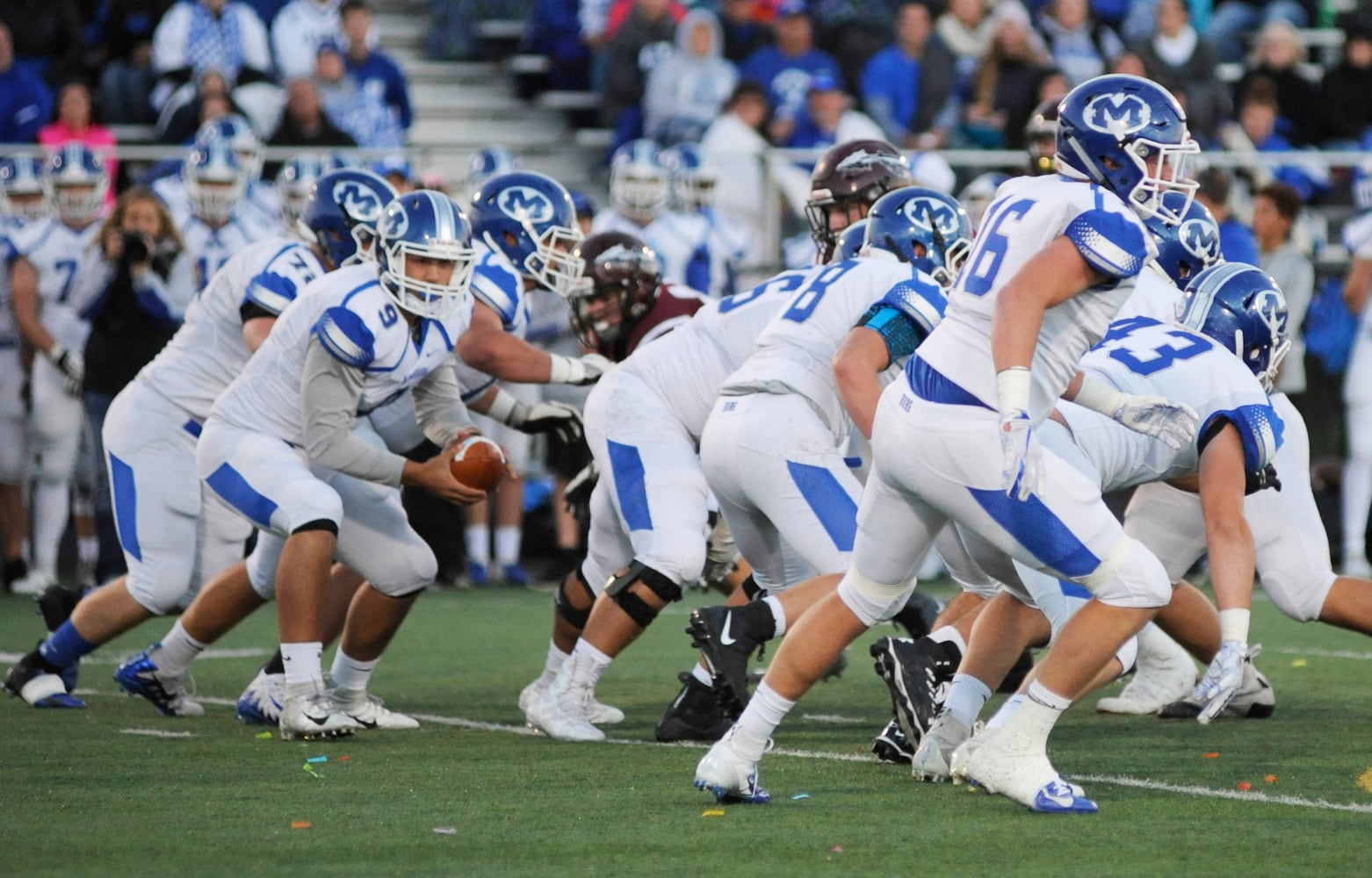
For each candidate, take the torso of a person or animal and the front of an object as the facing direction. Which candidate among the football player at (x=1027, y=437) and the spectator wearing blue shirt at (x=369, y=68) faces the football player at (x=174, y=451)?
the spectator wearing blue shirt

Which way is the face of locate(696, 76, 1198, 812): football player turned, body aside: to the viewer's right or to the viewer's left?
to the viewer's right

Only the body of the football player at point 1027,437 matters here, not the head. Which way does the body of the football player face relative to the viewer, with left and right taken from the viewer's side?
facing to the right of the viewer

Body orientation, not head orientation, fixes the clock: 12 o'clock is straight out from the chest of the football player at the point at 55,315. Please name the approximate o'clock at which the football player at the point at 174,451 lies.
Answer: the football player at the point at 174,451 is roughly at 12 o'clock from the football player at the point at 55,315.

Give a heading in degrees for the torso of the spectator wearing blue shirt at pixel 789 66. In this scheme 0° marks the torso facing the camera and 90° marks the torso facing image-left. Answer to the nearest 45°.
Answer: approximately 0°

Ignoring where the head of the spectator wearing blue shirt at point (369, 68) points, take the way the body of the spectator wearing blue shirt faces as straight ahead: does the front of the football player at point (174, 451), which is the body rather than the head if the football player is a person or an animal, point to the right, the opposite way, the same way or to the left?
to the left

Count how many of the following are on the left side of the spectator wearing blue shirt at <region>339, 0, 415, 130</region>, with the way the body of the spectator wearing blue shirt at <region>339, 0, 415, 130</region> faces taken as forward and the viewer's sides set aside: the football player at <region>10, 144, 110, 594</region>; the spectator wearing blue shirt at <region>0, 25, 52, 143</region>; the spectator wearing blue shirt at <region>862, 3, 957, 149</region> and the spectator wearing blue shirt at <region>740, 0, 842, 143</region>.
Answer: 2

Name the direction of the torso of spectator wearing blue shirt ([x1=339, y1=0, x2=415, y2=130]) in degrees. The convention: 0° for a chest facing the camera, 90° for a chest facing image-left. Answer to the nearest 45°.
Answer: approximately 0°

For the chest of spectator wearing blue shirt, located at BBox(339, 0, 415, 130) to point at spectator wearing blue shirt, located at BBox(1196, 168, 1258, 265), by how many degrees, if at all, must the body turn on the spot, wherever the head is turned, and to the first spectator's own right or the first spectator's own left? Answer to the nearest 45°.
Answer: approximately 45° to the first spectator's own left

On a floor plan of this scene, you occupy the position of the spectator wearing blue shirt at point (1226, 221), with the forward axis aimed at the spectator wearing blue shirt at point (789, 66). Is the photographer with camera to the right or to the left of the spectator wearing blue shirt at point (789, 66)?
left

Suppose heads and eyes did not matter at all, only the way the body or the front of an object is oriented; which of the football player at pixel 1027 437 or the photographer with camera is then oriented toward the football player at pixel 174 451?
the photographer with camera

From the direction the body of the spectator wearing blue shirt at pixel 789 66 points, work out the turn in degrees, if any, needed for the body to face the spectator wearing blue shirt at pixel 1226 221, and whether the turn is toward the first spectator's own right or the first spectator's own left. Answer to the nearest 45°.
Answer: approximately 45° to the first spectator's own left

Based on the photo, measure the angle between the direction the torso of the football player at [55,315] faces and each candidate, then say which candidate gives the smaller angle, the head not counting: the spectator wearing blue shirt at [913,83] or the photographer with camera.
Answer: the photographer with camera
